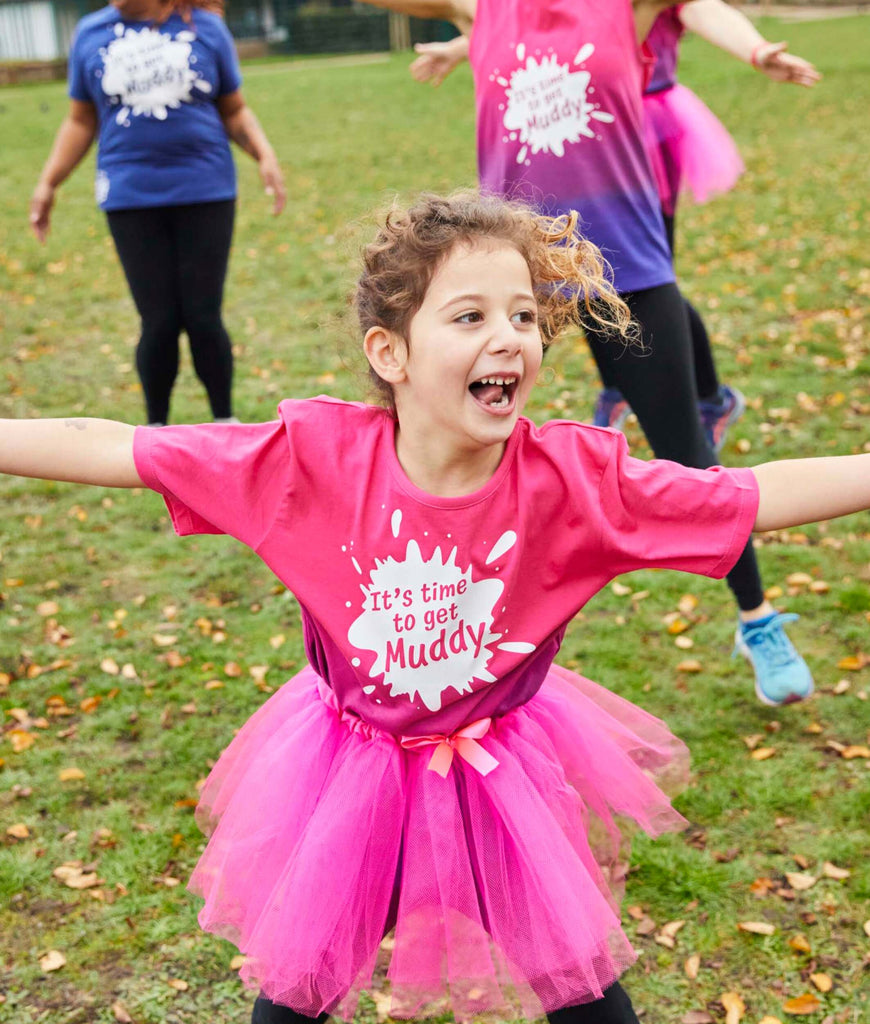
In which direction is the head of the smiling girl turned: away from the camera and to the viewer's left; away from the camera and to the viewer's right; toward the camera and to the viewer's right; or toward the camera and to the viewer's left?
toward the camera and to the viewer's right

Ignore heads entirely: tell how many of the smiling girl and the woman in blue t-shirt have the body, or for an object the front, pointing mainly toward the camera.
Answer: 2
